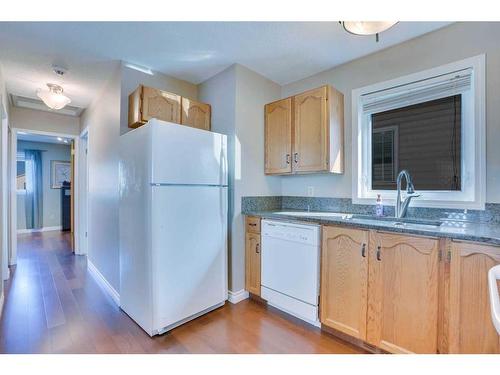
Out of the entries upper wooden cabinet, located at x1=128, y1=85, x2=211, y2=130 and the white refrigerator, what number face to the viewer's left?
0

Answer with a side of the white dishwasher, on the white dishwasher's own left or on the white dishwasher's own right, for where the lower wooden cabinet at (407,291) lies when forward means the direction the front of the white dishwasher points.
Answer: on the white dishwasher's own left

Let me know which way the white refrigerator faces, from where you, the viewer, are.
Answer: facing the viewer and to the right of the viewer

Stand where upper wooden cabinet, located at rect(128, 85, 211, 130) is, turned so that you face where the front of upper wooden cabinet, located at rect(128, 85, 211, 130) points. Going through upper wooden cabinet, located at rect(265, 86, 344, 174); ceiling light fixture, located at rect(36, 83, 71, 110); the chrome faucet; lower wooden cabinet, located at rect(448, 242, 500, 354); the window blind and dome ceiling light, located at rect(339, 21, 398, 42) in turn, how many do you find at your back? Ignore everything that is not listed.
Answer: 1

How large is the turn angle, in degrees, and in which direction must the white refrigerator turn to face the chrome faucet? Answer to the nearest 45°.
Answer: approximately 45° to its left

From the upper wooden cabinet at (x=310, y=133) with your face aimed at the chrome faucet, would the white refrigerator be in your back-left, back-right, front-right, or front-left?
back-right

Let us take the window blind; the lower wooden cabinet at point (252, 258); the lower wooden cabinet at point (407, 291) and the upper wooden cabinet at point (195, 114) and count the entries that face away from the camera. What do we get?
0

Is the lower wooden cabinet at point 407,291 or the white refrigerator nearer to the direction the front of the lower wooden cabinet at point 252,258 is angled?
the white refrigerator

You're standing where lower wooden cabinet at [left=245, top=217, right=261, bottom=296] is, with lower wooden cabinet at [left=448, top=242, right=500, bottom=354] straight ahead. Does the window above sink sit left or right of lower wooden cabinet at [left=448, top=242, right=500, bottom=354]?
left

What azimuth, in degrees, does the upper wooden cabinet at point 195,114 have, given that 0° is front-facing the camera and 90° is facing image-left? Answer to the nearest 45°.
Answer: approximately 315°

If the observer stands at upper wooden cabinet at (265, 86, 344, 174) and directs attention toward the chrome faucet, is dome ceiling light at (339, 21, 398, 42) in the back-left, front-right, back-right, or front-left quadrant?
front-right

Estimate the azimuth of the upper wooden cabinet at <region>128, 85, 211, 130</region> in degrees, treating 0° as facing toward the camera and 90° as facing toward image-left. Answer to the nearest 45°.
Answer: approximately 315°

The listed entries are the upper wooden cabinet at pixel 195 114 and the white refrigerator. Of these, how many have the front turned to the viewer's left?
0
